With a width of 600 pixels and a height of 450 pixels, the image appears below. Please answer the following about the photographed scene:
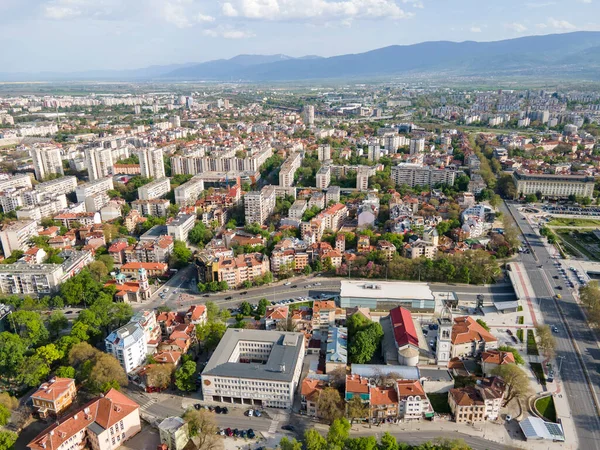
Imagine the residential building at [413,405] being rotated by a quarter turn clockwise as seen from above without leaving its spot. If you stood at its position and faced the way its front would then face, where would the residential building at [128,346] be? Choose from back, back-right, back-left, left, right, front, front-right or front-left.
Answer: front

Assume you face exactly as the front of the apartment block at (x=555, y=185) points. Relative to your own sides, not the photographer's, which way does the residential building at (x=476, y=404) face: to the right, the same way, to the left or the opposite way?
the same way

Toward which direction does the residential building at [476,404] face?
toward the camera

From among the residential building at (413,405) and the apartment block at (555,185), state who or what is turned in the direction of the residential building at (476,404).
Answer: the apartment block

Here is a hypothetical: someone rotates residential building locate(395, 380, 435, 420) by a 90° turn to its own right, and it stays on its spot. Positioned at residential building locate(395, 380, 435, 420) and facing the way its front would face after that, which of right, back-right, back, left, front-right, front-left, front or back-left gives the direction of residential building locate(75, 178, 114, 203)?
front-right

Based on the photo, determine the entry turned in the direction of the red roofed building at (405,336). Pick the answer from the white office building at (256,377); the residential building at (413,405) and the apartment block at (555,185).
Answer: the apartment block

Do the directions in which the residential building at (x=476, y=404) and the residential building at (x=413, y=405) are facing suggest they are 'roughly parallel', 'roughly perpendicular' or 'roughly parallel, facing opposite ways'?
roughly parallel

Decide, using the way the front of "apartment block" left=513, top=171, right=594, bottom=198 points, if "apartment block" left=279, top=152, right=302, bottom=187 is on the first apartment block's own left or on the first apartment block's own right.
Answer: on the first apartment block's own right

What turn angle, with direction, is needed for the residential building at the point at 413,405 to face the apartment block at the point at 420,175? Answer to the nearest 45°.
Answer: approximately 180°

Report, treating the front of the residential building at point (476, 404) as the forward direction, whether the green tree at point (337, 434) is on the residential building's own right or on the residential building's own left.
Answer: on the residential building's own right

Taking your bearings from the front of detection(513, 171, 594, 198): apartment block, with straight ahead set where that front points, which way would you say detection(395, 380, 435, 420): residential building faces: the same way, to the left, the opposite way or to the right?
the same way

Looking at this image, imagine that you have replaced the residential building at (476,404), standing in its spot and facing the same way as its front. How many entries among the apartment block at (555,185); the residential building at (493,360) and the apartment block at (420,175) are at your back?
3

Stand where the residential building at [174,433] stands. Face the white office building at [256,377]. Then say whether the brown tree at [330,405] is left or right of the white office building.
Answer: right

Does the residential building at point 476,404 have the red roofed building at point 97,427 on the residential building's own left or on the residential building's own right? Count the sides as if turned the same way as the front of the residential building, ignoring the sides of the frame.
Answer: on the residential building's own right

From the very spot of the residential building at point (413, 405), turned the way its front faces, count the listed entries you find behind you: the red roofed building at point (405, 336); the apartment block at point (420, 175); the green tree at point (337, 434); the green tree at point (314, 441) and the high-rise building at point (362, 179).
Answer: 3

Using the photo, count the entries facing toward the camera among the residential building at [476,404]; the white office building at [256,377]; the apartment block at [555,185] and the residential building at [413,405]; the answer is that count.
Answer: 4

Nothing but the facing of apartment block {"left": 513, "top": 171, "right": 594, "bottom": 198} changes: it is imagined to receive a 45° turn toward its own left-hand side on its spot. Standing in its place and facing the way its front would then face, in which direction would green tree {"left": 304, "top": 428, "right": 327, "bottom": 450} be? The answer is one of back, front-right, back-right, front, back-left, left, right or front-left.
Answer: front-right

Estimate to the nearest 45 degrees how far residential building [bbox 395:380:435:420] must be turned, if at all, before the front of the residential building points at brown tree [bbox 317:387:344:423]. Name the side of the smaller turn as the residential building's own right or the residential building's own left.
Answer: approximately 45° to the residential building's own right

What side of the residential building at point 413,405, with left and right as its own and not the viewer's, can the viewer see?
front
